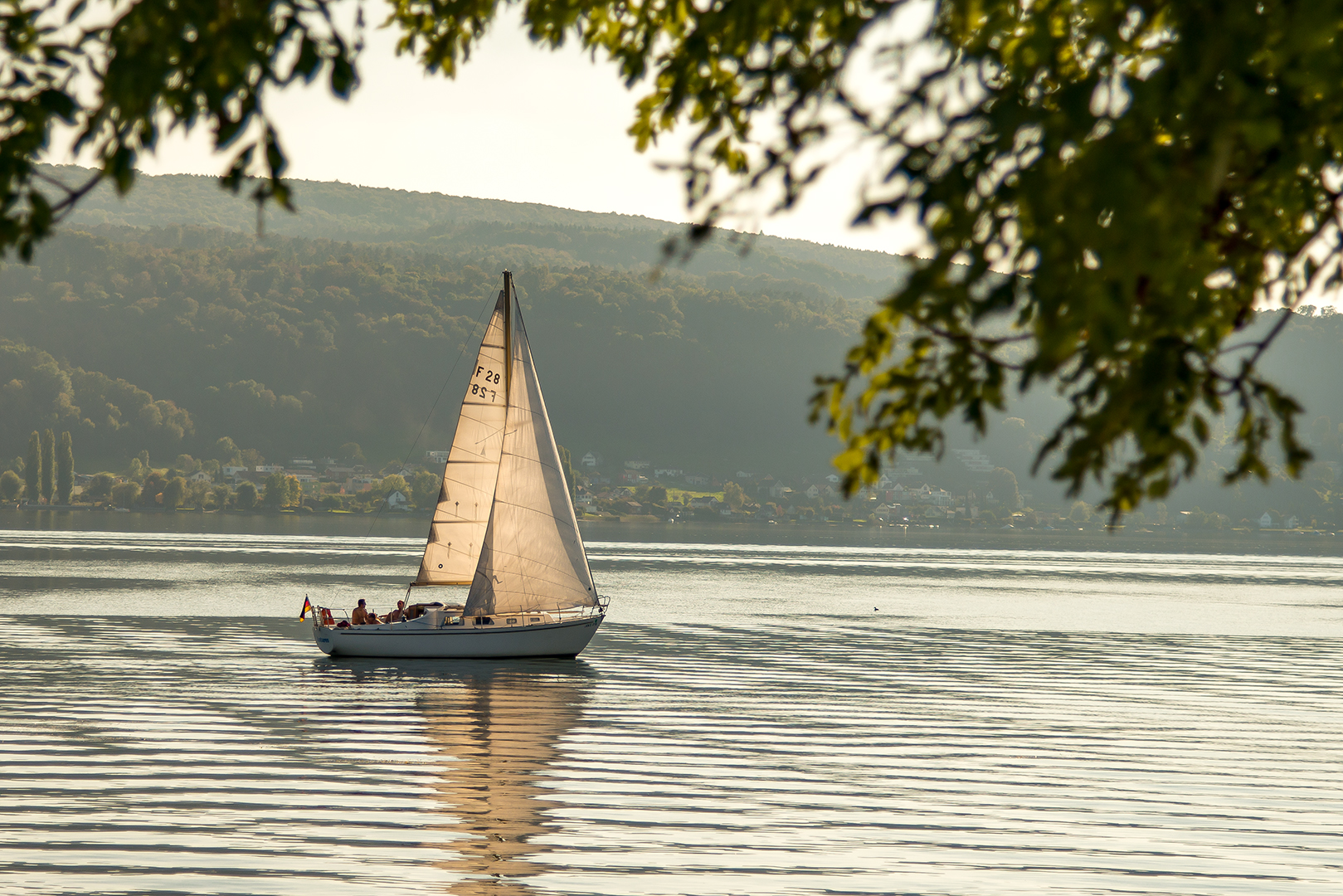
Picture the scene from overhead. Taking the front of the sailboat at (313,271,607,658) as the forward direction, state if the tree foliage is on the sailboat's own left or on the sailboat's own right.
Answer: on the sailboat's own right

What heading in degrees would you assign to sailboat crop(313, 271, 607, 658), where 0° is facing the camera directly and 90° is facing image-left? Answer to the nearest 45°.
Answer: approximately 270°
